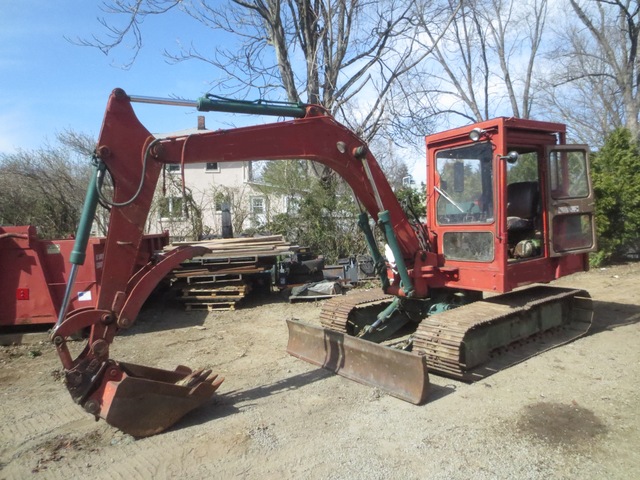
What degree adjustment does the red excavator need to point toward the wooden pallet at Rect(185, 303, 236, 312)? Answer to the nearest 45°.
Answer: approximately 90° to its right

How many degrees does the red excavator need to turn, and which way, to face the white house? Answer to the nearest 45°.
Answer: approximately 90° to its right

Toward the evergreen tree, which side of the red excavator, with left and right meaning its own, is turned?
back

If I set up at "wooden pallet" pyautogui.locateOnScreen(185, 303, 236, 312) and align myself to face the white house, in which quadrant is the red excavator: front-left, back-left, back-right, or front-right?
back-right

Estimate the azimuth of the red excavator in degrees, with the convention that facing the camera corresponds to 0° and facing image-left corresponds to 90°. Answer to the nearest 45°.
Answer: approximately 45°

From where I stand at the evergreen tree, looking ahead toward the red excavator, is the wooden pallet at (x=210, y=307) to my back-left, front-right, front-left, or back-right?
front-right
